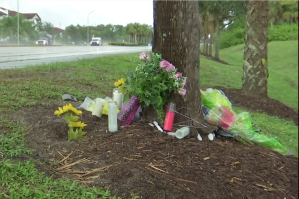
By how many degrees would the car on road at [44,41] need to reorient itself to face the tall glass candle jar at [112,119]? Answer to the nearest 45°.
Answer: approximately 45° to its left

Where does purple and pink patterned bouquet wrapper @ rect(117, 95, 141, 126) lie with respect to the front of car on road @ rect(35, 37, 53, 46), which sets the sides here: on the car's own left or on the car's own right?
on the car's own left

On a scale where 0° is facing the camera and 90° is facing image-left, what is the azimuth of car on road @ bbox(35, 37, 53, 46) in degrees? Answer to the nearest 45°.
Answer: approximately 45°

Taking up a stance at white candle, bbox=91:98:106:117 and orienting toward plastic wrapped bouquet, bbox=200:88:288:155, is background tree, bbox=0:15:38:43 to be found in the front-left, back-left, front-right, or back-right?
back-left

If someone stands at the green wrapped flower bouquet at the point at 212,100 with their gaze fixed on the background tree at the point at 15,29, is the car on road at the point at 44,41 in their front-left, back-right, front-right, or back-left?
front-right

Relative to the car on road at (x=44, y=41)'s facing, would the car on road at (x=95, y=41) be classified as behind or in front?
behind

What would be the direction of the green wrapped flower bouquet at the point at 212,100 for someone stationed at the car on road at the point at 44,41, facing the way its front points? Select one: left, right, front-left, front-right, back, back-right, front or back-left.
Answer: left

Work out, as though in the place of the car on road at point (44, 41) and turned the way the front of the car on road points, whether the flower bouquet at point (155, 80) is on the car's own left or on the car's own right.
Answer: on the car's own left

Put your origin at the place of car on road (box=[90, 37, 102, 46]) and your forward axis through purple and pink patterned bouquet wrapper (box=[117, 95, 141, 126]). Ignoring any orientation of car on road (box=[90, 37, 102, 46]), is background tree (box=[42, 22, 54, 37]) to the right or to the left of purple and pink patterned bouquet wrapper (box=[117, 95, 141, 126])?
right

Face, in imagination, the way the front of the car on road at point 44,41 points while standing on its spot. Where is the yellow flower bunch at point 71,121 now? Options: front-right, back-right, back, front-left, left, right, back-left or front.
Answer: front-left
